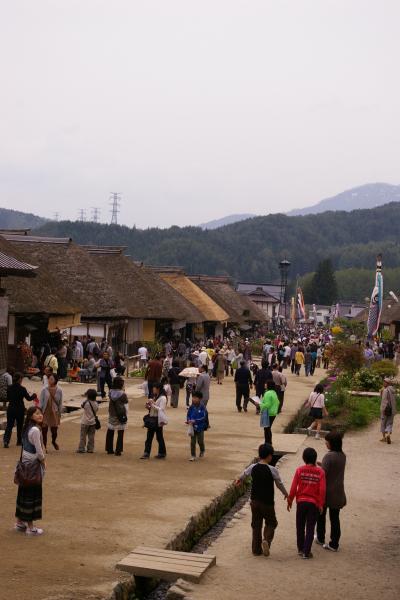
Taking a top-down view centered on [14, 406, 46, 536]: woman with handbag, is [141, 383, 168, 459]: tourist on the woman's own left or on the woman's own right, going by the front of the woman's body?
on the woman's own left

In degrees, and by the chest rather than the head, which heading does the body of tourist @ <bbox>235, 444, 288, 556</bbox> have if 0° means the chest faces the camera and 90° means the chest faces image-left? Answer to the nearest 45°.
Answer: approximately 180°

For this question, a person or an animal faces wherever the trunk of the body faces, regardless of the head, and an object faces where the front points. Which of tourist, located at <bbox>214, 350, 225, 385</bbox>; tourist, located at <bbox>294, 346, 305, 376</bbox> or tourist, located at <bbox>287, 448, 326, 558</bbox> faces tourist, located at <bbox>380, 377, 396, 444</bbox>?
tourist, located at <bbox>287, 448, 326, 558</bbox>

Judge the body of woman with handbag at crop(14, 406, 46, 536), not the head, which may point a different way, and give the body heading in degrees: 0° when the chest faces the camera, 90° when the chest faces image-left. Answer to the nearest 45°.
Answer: approximately 270°

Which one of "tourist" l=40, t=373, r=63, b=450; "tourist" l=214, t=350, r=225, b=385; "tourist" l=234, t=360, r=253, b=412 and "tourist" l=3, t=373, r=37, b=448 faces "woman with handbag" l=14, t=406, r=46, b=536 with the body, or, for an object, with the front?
"tourist" l=40, t=373, r=63, b=450

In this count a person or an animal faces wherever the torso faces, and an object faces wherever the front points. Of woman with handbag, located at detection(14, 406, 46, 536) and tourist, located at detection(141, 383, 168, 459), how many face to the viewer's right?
1

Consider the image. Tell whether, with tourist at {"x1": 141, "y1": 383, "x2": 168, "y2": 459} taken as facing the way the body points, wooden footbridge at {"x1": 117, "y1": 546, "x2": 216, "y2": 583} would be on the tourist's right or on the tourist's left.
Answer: on the tourist's left

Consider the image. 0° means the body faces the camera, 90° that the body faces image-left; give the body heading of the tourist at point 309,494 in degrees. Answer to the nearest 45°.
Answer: approximately 180°

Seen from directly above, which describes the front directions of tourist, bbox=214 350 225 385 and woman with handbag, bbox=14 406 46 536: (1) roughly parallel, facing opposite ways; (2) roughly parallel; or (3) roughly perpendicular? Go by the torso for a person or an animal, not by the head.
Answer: roughly perpendicular

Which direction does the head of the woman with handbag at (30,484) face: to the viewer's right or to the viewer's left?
to the viewer's right

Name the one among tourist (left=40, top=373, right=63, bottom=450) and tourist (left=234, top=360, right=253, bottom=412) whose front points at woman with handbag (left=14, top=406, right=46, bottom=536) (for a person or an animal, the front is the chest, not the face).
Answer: tourist (left=40, top=373, right=63, bottom=450)

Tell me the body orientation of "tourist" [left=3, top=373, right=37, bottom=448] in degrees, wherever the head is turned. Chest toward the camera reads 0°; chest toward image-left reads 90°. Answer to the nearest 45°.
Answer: approximately 225°
